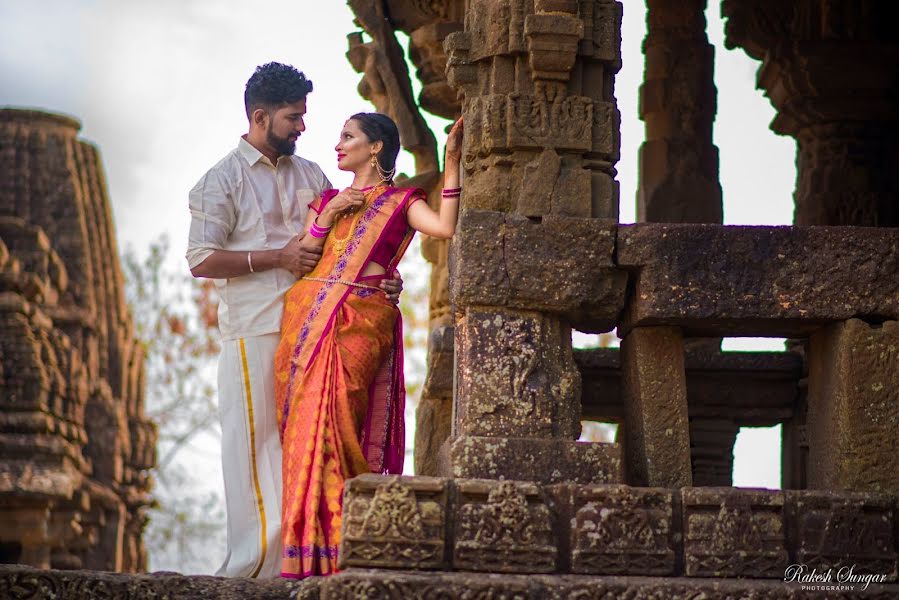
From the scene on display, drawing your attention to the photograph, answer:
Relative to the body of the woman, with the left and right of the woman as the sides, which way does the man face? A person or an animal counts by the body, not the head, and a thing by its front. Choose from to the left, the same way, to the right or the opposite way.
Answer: to the left

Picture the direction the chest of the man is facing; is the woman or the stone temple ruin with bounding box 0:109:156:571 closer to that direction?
the woman

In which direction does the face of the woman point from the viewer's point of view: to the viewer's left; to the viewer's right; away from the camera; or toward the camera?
to the viewer's left

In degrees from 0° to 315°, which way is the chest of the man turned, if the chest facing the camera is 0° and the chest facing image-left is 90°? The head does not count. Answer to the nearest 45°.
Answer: approximately 315°

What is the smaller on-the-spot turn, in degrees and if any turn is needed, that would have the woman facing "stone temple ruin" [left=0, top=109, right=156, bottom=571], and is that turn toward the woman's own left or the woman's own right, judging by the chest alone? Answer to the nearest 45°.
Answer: approximately 135° to the woman's own right
